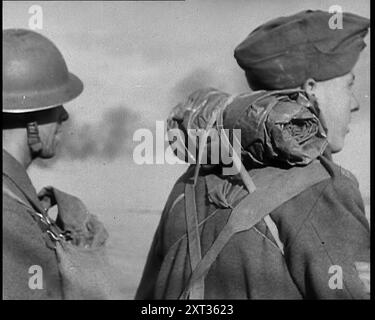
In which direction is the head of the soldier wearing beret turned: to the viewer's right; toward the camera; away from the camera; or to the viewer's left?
to the viewer's right

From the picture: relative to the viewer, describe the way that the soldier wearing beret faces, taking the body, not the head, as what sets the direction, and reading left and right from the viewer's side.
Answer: facing away from the viewer and to the right of the viewer

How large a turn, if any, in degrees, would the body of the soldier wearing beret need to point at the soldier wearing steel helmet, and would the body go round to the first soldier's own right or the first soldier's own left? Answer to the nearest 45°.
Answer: approximately 135° to the first soldier's own left
